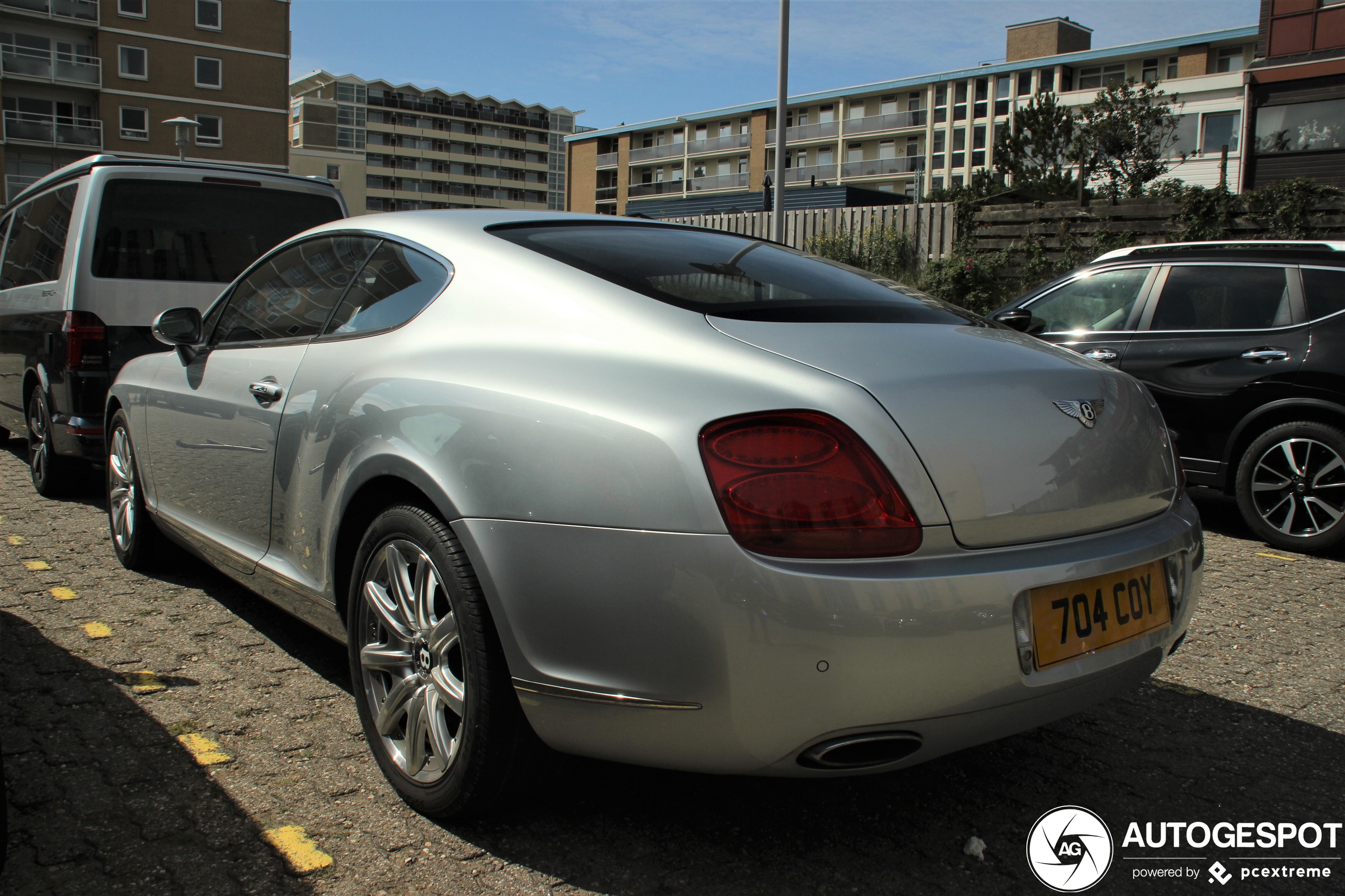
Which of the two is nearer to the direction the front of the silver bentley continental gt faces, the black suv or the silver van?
the silver van

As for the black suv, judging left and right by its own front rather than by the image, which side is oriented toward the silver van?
front

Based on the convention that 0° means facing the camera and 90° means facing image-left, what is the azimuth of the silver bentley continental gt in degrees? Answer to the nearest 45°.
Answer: approximately 135°

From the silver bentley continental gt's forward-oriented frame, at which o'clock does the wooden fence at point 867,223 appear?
The wooden fence is roughly at 2 o'clock from the silver bentley continental gt.

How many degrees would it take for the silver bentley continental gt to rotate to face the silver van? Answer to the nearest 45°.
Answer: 0° — it already faces it

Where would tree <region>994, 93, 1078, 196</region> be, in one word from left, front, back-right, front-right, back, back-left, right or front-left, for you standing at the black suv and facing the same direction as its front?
right

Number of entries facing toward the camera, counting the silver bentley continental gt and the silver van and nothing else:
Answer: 0

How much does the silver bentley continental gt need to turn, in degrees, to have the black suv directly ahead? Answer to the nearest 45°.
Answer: approximately 90° to its right

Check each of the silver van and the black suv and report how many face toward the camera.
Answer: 0

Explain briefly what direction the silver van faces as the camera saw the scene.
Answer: facing away from the viewer and to the left of the viewer

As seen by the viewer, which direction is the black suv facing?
to the viewer's left

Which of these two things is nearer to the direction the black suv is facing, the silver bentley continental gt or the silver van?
the silver van
